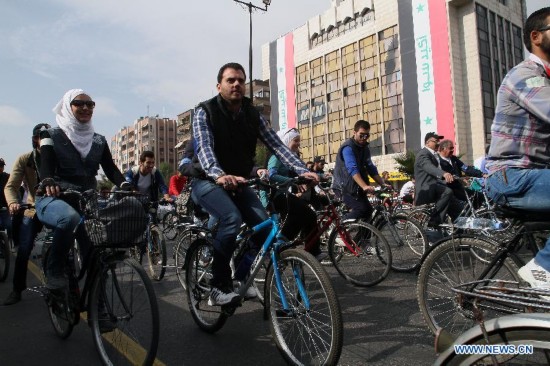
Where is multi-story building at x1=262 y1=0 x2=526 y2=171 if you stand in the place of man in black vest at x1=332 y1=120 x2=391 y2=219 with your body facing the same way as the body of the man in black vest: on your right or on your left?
on your left

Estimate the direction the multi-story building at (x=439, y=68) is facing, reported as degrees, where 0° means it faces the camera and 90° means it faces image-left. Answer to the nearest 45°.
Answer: approximately 45°

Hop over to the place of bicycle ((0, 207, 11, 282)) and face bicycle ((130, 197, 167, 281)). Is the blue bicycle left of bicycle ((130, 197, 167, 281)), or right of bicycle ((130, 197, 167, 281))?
right
